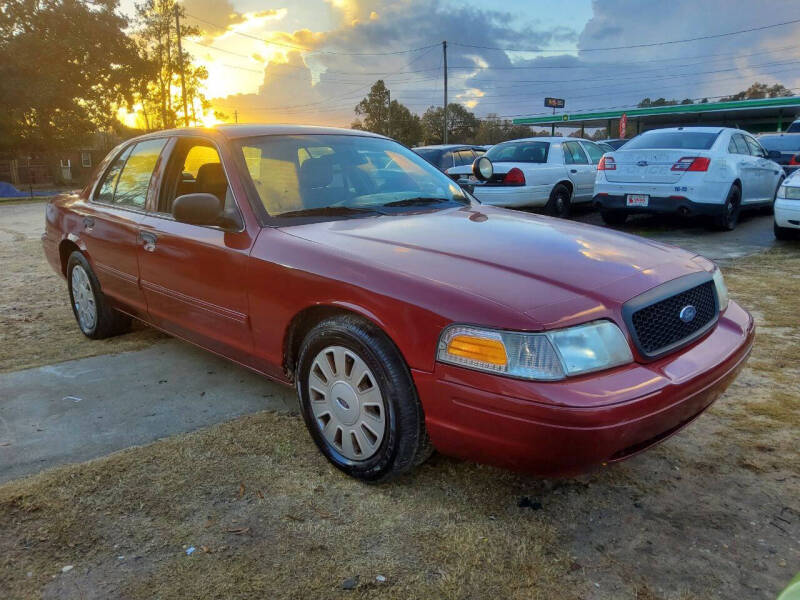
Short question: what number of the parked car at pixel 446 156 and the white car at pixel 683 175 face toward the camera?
0

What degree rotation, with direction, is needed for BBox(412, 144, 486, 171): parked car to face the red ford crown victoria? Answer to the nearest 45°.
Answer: approximately 135° to its right

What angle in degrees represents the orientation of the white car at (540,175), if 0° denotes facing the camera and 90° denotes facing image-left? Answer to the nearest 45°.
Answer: approximately 225°

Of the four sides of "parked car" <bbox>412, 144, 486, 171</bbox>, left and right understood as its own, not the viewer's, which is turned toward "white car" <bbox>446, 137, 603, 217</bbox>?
right

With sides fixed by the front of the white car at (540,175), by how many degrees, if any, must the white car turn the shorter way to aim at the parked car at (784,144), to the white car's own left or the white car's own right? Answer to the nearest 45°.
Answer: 0° — it already faces it

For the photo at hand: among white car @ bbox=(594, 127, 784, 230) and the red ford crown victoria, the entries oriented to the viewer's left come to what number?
0

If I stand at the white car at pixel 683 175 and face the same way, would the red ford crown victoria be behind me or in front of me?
behind

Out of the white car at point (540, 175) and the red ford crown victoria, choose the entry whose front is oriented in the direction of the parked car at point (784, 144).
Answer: the white car

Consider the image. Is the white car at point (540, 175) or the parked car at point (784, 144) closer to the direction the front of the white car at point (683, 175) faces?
the parked car

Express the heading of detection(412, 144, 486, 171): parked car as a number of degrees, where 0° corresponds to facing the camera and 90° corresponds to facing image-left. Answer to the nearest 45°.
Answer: approximately 225°

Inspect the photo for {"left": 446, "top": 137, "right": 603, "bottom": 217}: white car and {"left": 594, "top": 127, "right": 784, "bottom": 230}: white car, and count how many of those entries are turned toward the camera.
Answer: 0

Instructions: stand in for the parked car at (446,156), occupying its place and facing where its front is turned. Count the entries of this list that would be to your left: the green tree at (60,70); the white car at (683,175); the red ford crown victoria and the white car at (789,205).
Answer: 1

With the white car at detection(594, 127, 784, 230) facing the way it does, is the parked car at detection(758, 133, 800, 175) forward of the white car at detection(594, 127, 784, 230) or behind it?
forward

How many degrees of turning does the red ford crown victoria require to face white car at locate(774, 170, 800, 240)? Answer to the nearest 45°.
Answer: approximately 90° to its left
